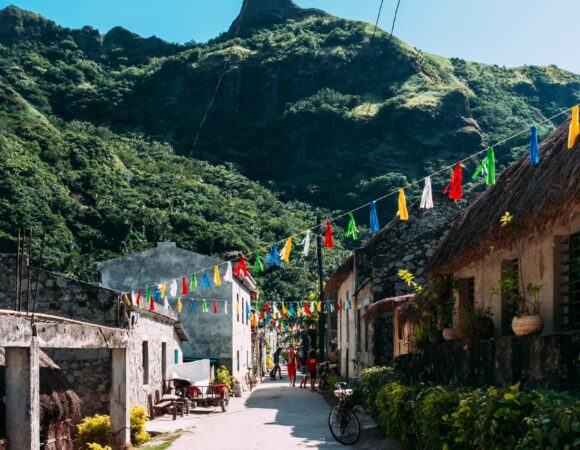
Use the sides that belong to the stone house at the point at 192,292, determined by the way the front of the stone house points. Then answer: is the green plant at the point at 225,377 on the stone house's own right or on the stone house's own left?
on the stone house's own right

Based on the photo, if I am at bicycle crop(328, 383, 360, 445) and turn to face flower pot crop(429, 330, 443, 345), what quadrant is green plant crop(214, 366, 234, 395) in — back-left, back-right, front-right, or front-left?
front-left

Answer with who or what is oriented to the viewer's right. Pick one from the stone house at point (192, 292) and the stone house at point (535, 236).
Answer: the stone house at point (192, 292)

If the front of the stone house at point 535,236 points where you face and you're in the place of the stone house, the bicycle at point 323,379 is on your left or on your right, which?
on your right

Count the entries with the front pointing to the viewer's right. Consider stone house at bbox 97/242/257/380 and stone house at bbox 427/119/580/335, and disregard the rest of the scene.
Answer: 1

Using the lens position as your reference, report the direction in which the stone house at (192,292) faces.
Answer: facing to the right of the viewer

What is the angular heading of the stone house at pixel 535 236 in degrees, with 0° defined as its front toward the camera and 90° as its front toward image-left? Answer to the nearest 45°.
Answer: approximately 45°

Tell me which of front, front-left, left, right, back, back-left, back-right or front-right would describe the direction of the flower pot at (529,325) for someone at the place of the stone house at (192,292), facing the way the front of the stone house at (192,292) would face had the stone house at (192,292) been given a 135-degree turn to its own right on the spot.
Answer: front-left

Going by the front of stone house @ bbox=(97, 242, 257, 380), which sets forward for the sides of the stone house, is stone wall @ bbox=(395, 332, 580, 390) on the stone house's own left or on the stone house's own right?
on the stone house's own right
